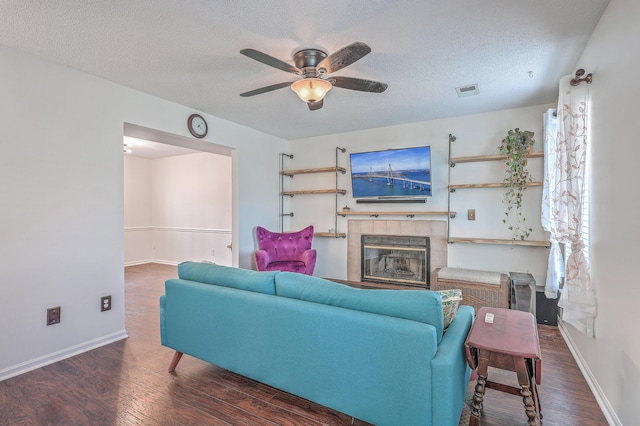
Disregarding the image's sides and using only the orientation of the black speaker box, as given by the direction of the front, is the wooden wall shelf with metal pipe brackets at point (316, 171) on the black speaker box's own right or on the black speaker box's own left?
on the black speaker box's own right

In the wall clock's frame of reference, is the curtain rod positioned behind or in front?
in front

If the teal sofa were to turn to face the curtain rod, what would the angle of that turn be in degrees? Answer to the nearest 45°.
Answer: approximately 45° to its right

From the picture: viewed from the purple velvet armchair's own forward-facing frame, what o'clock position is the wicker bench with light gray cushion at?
The wicker bench with light gray cushion is roughly at 10 o'clock from the purple velvet armchair.

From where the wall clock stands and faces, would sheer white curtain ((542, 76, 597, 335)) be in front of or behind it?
in front

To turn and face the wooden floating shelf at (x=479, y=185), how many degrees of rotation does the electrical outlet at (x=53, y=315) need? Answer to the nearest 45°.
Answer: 0° — it already faces it

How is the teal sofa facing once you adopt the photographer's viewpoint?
facing away from the viewer and to the right of the viewer

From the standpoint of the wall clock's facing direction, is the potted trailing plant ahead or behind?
ahead

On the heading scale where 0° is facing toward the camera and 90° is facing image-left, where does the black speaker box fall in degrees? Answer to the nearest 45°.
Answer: approximately 0°
